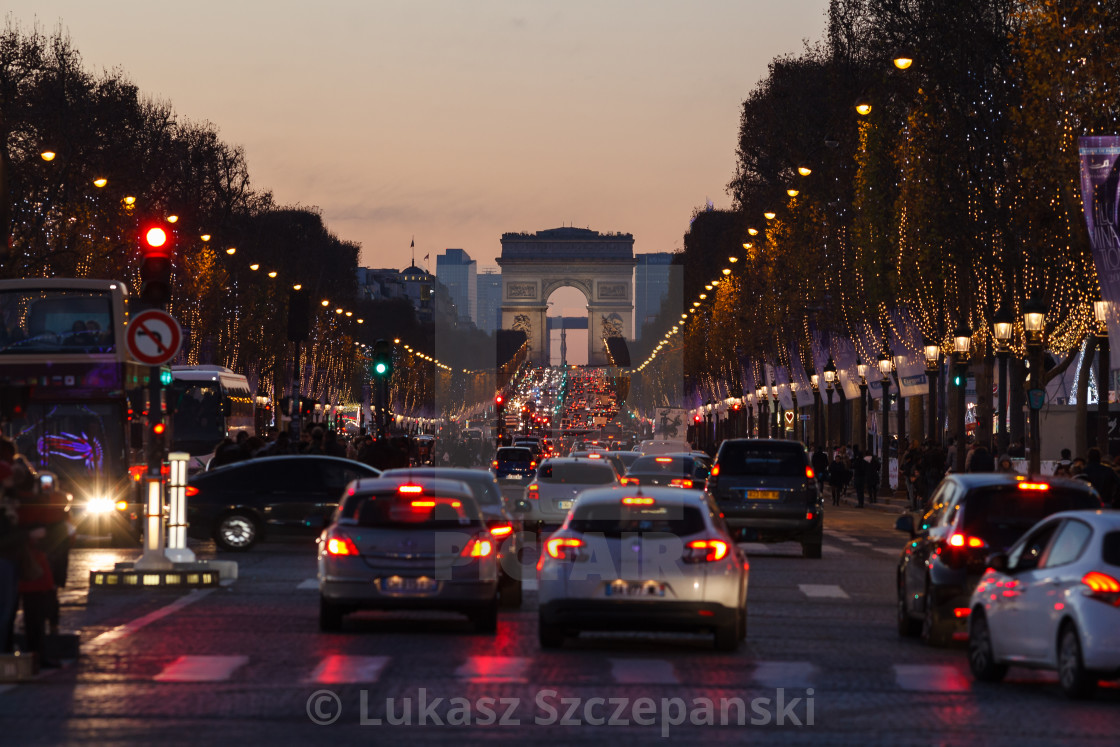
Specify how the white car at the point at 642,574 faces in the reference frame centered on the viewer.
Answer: facing away from the viewer

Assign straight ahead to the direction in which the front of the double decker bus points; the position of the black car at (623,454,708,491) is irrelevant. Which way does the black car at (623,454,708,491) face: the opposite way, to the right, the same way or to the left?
the opposite way

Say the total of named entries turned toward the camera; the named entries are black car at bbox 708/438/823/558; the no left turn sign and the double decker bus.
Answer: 2

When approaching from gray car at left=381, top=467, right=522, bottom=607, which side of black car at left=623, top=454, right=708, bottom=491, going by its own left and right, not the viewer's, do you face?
back

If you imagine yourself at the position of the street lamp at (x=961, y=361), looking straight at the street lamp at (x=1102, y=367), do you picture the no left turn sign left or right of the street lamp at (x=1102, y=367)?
right

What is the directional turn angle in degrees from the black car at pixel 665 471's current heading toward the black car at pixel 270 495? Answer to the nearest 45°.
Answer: approximately 135° to its left

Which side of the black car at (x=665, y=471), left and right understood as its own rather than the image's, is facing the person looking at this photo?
back

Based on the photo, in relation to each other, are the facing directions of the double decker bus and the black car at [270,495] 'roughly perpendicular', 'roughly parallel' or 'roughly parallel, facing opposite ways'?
roughly perpendicular

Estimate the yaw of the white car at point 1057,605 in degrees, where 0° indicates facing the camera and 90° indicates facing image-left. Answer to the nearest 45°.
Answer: approximately 135°

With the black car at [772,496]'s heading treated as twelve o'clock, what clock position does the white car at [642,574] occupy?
The white car is roughly at 6 o'clock from the black car.

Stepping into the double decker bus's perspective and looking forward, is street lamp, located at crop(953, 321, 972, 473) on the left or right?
on its left

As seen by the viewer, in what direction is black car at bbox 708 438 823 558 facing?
away from the camera
